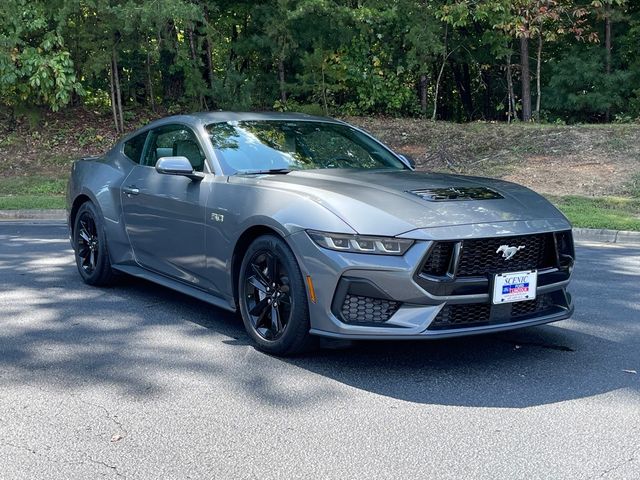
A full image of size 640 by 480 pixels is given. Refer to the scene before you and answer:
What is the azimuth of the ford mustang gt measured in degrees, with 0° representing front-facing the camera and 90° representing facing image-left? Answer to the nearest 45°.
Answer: approximately 315°
